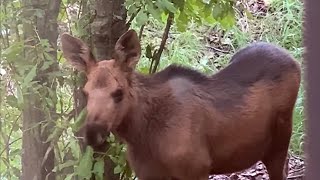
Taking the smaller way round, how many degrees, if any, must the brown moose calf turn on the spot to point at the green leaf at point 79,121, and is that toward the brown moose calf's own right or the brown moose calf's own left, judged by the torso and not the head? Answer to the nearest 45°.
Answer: approximately 45° to the brown moose calf's own right

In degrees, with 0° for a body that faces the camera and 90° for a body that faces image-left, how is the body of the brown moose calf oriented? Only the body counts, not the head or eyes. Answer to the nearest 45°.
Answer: approximately 45°

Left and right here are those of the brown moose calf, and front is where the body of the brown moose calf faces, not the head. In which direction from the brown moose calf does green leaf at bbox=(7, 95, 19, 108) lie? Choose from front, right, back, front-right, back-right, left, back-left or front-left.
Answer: front-right
